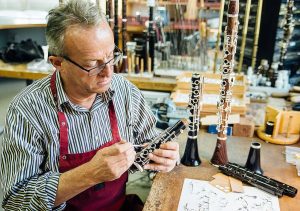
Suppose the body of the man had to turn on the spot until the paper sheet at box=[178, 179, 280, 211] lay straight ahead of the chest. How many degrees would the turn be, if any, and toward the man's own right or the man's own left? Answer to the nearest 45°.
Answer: approximately 45° to the man's own left

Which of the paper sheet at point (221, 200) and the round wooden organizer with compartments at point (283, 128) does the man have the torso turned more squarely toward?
the paper sheet

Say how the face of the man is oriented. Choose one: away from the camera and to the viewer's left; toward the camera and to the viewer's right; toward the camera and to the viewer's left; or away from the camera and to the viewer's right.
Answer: toward the camera and to the viewer's right

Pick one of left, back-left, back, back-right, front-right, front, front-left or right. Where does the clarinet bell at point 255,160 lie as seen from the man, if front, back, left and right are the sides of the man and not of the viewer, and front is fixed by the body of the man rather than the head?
front-left

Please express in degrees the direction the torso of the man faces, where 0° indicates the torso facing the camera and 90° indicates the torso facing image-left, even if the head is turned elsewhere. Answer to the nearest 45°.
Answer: approximately 315°

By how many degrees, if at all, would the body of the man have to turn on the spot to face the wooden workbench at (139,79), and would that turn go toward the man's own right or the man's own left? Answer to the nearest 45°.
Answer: approximately 135° to the man's own left

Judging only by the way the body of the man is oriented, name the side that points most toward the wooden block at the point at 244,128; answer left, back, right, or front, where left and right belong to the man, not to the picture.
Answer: left

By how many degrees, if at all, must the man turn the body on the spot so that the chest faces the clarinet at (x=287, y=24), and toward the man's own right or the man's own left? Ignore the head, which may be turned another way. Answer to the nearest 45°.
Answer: approximately 90° to the man's own left

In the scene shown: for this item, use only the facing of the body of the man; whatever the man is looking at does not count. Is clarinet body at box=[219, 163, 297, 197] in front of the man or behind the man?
in front

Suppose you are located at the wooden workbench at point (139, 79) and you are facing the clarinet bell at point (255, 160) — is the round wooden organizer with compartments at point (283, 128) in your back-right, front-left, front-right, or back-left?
front-left

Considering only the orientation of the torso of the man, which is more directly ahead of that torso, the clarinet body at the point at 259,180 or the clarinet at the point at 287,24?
the clarinet body

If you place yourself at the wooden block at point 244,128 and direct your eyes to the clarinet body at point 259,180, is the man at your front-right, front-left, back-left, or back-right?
front-right
